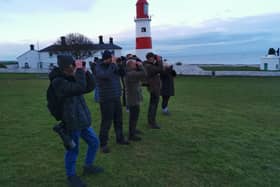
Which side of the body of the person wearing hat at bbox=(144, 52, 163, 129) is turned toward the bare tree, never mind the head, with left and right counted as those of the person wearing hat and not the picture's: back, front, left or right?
left

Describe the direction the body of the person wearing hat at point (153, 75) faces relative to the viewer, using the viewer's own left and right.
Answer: facing to the right of the viewer

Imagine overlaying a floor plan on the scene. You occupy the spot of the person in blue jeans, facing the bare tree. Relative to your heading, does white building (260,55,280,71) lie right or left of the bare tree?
right
